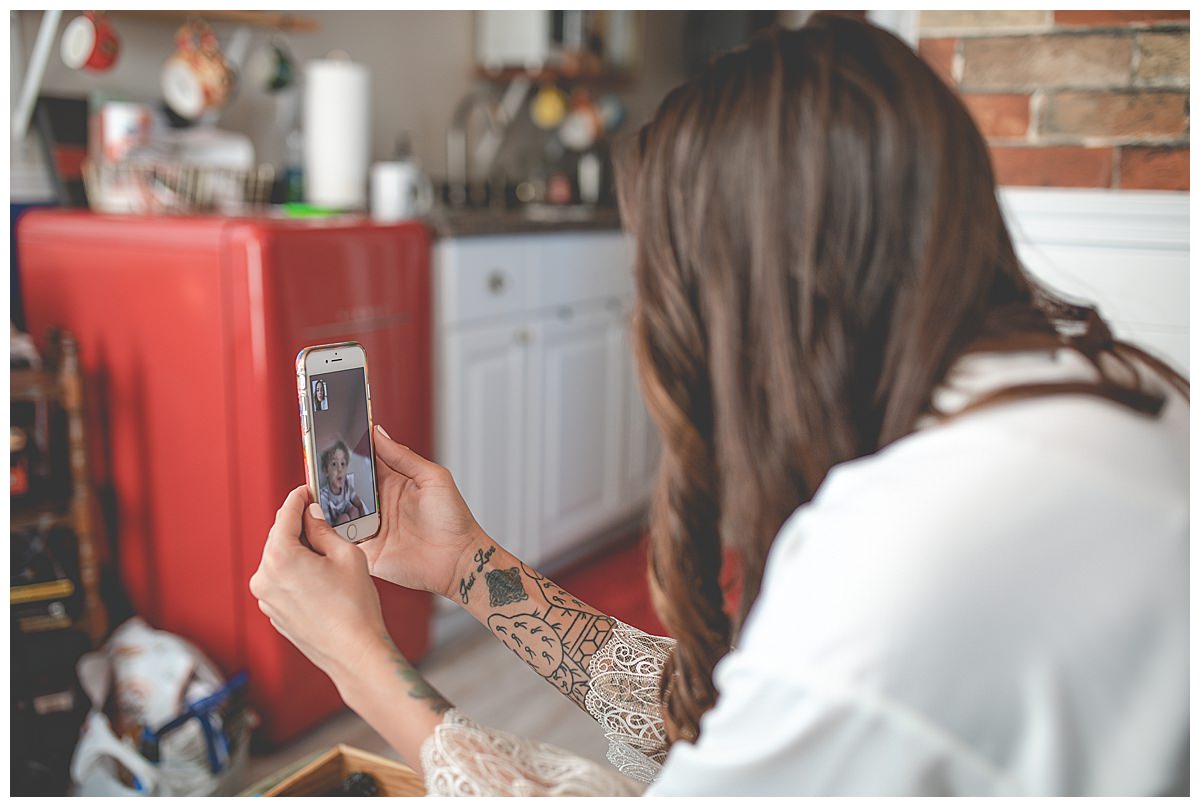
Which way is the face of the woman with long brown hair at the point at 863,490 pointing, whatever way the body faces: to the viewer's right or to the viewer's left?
to the viewer's left

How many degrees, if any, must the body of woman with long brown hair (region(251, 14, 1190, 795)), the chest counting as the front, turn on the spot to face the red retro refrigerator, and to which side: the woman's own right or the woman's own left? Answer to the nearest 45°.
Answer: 0° — they already face it

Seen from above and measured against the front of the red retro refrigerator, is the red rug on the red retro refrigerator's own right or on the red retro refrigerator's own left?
on the red retro refrigerator's own left

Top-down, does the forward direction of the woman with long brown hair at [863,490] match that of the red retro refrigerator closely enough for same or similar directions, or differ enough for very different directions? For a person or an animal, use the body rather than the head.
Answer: very different directions

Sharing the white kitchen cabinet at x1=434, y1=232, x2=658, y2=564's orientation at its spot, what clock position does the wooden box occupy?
The wooden box is roughly at 2 o'clock from the white kitchen cabinet.

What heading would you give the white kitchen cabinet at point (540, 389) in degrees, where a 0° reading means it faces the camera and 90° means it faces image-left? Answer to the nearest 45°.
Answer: approximately 315°

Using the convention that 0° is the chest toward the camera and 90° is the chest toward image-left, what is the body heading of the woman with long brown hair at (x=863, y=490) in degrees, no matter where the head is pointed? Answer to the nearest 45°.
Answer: approximately 135°

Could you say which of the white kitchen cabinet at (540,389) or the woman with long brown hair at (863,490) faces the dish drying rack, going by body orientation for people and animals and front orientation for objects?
the woman with long brown hair

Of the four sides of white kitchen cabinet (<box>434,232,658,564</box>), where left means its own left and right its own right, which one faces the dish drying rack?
right

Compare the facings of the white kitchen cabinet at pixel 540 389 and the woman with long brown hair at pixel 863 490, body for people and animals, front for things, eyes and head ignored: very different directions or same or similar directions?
very different directions
